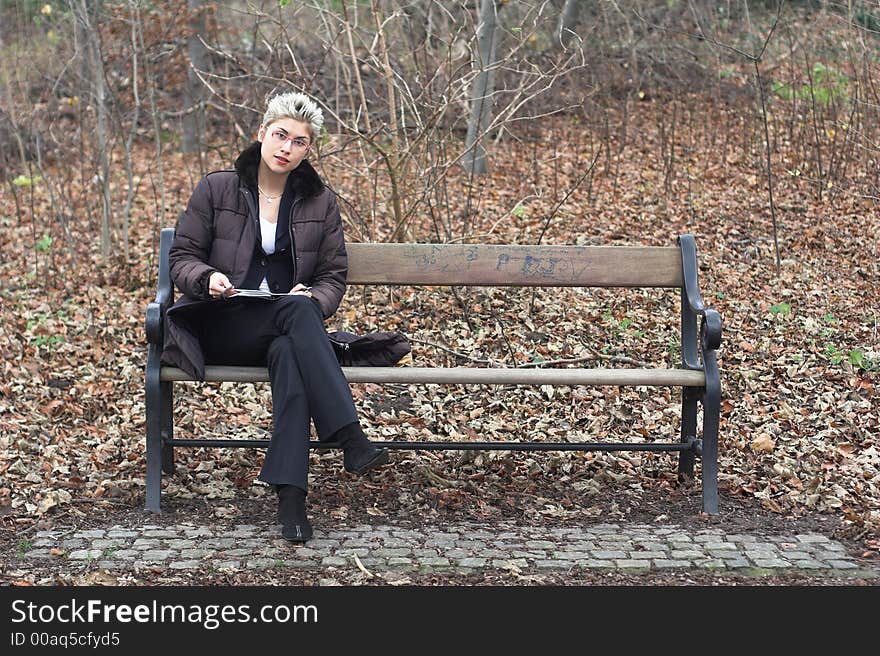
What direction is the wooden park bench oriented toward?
toward the camera
